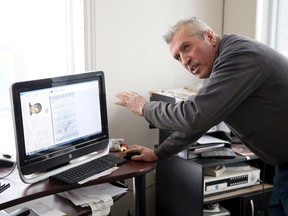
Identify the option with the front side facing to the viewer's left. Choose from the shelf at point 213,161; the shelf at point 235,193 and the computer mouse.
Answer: the computer mouse

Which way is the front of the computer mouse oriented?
to the viewer's left

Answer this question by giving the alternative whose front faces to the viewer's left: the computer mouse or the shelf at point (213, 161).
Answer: the computer mouse

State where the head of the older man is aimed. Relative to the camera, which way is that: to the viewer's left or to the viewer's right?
to the viewer's left

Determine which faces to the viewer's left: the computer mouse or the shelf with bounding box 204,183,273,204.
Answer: the computer mouse

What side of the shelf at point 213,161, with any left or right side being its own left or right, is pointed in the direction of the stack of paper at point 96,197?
right

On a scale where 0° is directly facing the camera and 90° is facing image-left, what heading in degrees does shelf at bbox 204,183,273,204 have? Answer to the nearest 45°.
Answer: approximately 315°

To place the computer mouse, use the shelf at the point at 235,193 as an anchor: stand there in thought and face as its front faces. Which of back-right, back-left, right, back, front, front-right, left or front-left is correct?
right

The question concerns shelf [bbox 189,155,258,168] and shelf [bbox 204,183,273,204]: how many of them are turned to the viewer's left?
0

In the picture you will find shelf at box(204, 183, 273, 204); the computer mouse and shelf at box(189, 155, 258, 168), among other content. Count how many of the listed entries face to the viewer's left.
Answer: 1

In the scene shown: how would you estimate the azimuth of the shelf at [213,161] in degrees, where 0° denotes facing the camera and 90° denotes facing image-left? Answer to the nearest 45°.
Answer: approximately 315°
